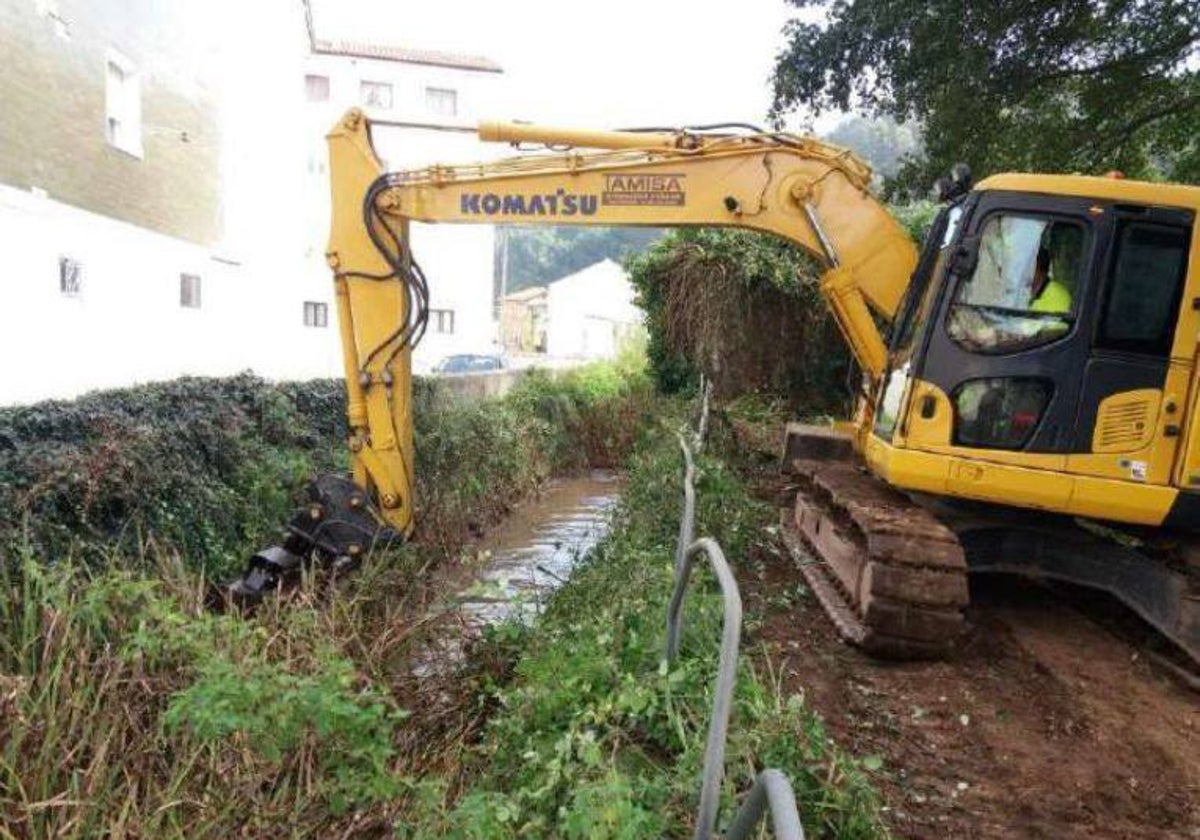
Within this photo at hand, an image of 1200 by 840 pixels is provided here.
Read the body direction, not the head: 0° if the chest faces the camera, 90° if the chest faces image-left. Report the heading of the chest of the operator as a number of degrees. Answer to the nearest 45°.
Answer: approximately 90°

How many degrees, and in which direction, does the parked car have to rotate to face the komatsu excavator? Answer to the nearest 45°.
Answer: approximately 90° to its left

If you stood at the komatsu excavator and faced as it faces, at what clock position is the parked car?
The parked car is roughly at 2 o'clock from the komatsu excavator.

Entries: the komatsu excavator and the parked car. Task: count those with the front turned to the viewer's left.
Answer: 2

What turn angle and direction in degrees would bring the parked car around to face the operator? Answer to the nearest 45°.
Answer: approximately 90° to its left

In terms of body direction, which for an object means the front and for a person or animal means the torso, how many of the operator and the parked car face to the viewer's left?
2

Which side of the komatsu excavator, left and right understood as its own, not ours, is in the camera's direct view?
left

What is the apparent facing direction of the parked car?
to the viewer's left
